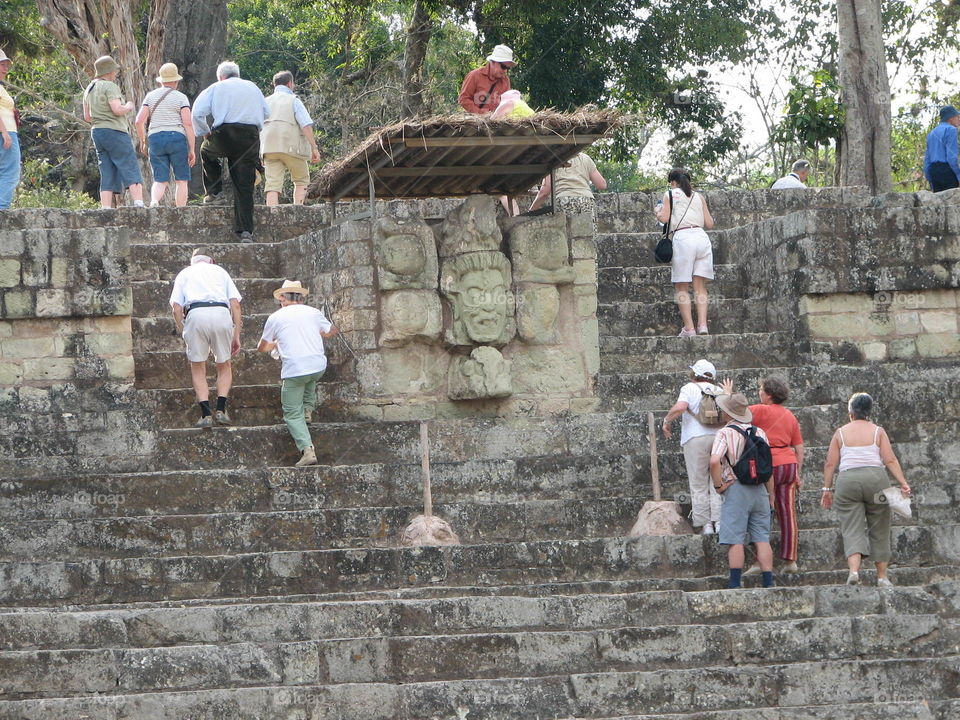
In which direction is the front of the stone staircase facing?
toward the camera

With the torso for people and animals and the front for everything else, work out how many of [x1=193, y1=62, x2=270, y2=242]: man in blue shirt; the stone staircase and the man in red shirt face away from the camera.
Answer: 1

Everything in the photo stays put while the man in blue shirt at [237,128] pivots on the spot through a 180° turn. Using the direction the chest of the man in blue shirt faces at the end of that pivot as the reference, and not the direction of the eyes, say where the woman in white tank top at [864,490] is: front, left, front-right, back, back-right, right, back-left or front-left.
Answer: front-left

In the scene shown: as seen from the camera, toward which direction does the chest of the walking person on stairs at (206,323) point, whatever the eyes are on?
away from the camera

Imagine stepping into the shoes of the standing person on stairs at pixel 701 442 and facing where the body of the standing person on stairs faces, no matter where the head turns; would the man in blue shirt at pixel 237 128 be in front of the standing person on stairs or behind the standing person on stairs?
in front

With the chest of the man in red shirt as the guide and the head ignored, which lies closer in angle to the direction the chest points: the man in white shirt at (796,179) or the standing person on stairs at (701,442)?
the standing person on stairs

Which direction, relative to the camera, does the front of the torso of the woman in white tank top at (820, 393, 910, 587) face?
away from the camera

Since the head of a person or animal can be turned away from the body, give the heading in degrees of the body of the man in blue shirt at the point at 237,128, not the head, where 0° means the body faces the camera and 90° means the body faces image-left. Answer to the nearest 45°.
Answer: approximately 180°

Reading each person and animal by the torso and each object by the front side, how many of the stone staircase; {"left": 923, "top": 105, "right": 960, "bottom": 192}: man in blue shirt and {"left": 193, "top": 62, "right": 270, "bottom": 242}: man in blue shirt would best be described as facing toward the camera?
1

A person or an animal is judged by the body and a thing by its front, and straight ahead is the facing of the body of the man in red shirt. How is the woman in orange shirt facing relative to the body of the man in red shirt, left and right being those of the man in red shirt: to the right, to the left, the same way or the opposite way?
the opposite way

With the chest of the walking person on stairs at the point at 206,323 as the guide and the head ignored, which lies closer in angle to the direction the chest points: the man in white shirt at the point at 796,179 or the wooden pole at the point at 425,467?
the man in white shirt

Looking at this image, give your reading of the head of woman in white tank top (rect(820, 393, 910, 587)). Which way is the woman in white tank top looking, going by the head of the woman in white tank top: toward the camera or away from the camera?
away from the camera

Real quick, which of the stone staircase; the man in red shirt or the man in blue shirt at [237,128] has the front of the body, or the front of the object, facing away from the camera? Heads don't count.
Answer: the man in blue shirt

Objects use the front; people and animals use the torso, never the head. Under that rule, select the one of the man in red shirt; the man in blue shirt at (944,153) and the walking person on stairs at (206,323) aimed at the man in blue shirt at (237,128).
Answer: the walking person on stairs

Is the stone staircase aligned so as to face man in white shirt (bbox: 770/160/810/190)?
no

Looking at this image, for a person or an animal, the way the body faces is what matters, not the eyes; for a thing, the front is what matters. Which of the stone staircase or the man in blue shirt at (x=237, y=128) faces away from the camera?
the man in blue shirt
